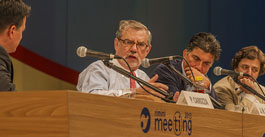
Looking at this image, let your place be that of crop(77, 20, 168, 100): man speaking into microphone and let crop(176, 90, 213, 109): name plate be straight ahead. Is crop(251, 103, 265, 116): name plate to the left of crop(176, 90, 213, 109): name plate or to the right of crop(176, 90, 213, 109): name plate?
left

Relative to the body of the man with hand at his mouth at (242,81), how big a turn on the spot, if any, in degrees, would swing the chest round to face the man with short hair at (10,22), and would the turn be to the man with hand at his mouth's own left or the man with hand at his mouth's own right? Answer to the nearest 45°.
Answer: approximately 90° to the man with hand at his mouth's own right

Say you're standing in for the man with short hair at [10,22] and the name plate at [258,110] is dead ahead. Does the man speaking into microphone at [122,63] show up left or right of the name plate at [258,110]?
left

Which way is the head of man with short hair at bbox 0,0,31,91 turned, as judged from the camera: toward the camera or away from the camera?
away from the camera

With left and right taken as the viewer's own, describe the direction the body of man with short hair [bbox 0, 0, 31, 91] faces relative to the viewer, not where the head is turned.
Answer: facing to the right of the viewer

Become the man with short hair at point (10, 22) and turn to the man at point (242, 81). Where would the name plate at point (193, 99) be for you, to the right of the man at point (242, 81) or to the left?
right

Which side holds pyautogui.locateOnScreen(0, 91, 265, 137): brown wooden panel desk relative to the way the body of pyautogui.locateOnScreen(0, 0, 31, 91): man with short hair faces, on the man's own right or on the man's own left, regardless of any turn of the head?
on the man's own right

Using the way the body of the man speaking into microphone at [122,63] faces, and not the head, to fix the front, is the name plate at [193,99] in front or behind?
in front

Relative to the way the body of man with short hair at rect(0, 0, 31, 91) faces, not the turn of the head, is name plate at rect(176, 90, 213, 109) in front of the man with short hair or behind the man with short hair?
in front
